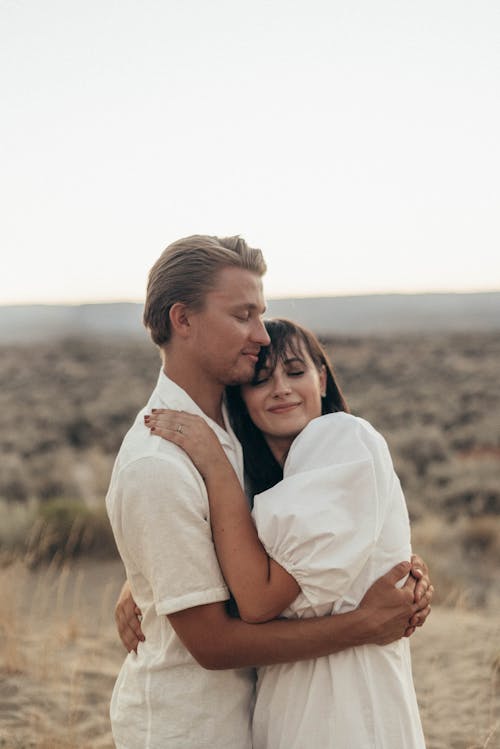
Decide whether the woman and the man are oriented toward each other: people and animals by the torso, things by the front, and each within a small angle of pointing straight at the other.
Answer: yes

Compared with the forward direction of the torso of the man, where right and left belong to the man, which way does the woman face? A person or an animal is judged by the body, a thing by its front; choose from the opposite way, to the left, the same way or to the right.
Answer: the opposite way

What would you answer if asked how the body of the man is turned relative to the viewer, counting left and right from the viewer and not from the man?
facing to the right of the viewer

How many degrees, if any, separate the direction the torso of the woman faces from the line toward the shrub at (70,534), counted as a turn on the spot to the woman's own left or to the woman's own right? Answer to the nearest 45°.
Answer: approximately 90° to the woman's own right

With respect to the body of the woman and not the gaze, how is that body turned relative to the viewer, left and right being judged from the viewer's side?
facing to the left of the viewer

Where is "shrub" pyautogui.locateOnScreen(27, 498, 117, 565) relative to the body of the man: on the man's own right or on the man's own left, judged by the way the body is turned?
on the man's own left
